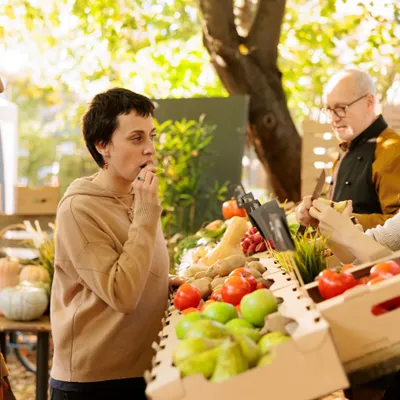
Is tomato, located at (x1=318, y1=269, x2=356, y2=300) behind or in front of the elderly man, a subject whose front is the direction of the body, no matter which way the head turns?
in front

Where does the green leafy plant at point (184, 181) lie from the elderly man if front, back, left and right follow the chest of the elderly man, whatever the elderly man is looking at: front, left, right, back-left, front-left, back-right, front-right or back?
right

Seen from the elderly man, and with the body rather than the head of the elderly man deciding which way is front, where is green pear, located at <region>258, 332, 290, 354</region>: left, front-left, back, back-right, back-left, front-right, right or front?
front-left

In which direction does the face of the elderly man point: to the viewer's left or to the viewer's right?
to the viewer's left

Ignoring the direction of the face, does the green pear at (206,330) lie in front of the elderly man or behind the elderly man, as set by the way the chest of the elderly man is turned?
in front

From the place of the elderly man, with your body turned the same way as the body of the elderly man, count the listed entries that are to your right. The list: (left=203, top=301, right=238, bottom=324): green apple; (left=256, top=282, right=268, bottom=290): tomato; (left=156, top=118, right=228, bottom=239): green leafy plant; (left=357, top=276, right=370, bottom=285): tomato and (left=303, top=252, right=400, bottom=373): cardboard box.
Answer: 1

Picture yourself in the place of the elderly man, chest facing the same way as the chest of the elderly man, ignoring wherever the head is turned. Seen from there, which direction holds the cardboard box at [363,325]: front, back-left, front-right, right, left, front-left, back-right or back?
front-left

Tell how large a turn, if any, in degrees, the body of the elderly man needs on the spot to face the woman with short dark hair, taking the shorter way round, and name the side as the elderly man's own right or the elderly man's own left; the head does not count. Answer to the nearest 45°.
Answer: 0° — they already face them

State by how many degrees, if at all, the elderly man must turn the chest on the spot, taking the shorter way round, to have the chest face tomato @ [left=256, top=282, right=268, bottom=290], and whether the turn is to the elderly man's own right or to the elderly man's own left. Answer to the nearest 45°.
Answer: approximately 45° to the elderly man's own left

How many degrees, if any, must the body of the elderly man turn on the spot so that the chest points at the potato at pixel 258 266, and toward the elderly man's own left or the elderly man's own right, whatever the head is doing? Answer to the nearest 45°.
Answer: approximately 45° to the elderly man's own left

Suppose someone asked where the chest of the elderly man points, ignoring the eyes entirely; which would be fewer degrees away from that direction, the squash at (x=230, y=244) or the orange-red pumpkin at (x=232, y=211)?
the squash

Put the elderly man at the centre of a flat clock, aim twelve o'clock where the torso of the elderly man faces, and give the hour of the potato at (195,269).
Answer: The potato is roughly at 12 o'clock from the elderly man.

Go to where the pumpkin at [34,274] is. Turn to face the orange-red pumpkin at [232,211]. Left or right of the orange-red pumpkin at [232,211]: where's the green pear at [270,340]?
right

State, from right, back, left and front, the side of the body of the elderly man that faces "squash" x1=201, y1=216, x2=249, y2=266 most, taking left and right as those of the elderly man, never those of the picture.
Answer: front

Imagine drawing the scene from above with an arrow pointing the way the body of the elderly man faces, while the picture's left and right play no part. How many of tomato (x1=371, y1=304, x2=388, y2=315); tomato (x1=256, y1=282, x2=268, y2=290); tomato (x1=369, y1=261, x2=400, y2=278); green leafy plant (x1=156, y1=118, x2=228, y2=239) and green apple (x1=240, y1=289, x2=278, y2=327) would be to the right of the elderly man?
1

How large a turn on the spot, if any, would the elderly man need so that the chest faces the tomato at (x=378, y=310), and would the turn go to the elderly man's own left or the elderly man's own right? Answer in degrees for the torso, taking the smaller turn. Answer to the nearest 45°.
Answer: approximately 45° to the elderly man's own left

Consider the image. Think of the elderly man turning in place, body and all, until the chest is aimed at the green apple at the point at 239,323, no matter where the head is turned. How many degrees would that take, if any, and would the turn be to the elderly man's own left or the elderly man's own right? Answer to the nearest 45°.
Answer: approximately 45° to the elderly man's own left

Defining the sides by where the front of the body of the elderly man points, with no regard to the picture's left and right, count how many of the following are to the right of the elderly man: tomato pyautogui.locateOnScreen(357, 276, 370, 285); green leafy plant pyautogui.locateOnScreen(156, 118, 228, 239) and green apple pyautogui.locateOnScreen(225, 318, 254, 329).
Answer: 1
